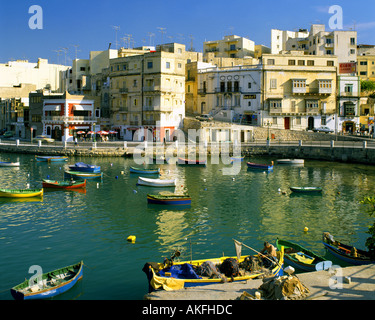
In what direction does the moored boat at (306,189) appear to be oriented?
to the viewer's left

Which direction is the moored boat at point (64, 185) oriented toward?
to the viewer's left

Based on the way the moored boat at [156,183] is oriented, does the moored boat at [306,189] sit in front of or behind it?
behind

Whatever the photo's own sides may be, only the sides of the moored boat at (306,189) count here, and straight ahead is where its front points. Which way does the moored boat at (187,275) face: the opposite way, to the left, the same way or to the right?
the opposite way

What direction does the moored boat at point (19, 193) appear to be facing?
to the viewer's right
